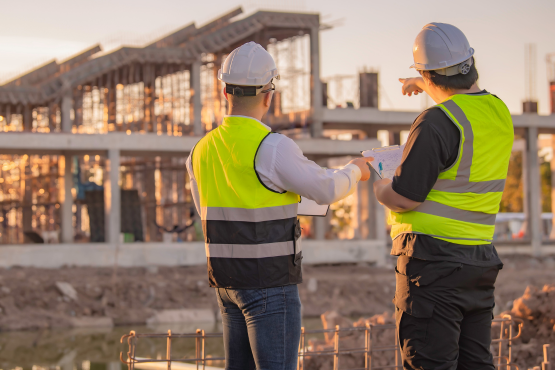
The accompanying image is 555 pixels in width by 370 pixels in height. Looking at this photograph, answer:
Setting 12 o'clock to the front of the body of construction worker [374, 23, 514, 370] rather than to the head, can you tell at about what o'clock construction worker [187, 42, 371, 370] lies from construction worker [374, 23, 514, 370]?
construction worker [187, 42, 371, 370] is roughly at 10 o'clock from construction worker [374, 23, 514, 370].

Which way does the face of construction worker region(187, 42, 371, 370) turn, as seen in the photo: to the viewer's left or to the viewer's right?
to the viewer's right

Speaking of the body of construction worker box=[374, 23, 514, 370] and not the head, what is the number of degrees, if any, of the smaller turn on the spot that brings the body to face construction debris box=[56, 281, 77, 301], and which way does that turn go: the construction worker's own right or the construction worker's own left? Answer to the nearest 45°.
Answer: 0° — they already face it

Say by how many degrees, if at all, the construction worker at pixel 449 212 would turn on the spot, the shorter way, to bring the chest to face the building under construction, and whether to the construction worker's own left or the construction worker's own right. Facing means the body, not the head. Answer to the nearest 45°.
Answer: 0° — they already face it

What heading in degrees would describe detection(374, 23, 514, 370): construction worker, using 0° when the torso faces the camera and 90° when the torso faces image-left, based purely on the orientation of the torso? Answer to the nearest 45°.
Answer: approximately 135°

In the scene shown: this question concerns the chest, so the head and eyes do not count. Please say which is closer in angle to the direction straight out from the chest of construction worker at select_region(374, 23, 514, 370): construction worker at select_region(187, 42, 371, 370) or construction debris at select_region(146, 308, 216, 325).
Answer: the construction debris

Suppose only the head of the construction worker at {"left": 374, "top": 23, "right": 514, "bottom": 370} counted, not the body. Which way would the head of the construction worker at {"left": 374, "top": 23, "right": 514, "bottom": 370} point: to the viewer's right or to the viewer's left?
to the viewer's left

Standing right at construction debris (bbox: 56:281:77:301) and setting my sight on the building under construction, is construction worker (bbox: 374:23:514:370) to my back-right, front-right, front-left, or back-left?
back-right
